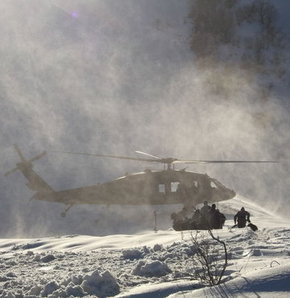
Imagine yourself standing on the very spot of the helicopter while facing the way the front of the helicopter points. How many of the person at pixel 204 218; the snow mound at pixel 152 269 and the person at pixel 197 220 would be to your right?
3

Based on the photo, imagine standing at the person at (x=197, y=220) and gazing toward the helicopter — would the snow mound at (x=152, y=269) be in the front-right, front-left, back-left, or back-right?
back-left

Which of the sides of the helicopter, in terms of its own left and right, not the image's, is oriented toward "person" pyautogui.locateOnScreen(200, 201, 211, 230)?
right

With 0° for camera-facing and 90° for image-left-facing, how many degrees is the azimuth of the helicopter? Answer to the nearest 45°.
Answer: approximately 270°

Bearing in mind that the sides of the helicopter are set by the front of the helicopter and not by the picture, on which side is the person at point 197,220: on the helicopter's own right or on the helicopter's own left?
on the helicopter's own right
